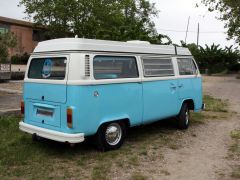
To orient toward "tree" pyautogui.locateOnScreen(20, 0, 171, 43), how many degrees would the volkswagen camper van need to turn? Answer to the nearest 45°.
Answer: approximately 45° to its left

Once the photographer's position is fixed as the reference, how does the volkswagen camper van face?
facing away from the viewer and to the right of the viewer

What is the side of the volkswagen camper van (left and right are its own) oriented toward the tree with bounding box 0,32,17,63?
left

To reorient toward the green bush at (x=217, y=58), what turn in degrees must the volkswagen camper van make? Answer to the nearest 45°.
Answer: approximately 45° to its left

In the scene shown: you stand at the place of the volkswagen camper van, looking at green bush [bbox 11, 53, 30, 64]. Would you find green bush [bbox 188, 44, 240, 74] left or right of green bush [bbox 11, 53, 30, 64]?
right
